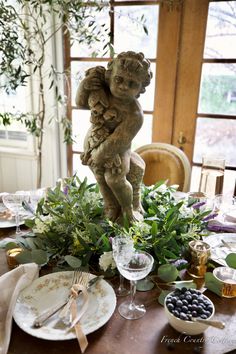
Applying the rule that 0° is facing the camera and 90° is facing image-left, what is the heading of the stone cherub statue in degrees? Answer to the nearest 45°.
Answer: approximately 45°
